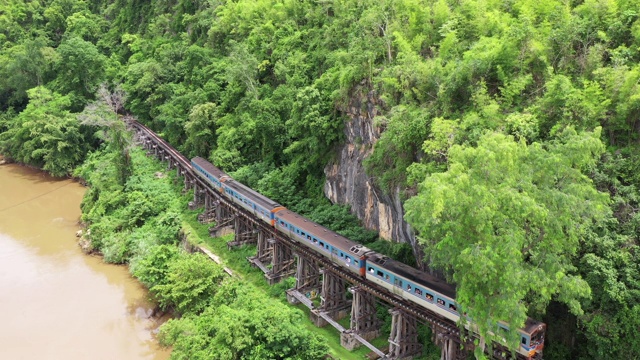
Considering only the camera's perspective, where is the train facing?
facing the viewer and to the right of the viewer

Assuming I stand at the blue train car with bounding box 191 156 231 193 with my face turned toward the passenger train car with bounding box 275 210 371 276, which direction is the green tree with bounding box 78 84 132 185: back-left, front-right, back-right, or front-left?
back-right

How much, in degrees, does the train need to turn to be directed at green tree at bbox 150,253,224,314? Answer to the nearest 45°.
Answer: approximately 135° to its right

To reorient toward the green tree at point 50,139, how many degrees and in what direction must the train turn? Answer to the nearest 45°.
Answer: approximately 180°

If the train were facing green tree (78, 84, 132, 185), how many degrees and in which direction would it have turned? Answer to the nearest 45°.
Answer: approximately 180°
